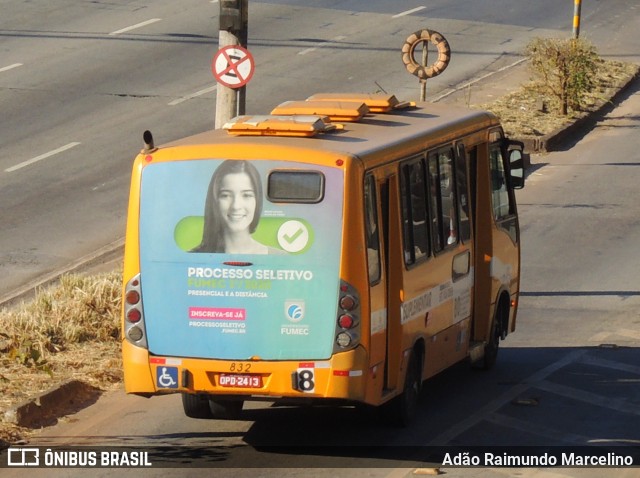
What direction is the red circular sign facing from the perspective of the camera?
toward the camera

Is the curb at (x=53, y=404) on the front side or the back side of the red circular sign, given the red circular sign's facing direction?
on the front side

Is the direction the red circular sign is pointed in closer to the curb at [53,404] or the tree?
the curb

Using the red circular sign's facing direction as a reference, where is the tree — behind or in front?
behind
